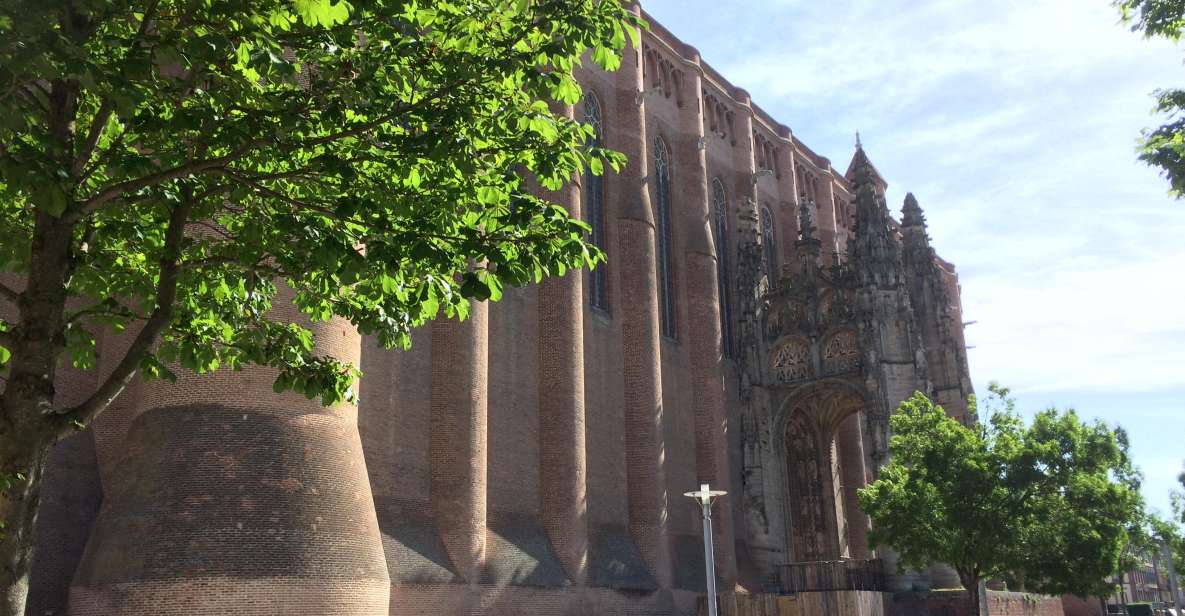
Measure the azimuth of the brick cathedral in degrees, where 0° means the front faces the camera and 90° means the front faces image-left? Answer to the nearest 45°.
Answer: approximately 315°

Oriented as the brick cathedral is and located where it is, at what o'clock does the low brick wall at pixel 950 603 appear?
The low brick wall is roughly at 10 o'clock from the brick cathedral.

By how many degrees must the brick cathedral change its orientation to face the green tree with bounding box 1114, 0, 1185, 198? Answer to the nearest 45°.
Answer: approximately 45° to its right
